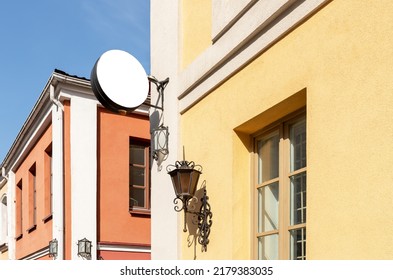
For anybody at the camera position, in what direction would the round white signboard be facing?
facing the viewer and to the right of the viewer

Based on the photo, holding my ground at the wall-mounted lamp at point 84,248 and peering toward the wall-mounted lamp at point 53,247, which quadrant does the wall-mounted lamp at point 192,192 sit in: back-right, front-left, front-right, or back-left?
back-left

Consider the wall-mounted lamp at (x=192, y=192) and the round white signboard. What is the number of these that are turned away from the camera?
0

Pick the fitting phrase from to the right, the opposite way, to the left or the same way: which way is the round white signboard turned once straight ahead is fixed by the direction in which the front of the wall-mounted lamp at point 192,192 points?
to the left

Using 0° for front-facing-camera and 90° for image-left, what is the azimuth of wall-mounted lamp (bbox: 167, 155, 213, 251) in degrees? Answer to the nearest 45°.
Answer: approximately 45°

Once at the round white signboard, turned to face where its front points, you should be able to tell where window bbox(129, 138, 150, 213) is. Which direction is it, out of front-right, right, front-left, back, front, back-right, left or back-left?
back-left
